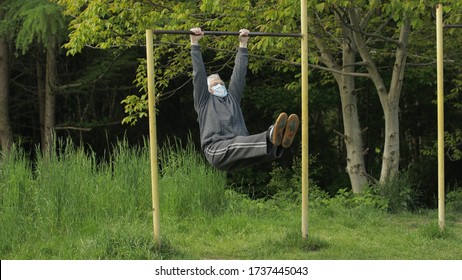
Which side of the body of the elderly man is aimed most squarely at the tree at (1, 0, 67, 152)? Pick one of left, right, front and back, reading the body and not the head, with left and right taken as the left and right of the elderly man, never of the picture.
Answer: back

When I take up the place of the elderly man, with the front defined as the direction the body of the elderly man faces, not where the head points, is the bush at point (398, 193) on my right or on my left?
on my left

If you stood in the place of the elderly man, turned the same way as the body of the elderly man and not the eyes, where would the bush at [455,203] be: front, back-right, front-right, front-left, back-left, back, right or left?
left

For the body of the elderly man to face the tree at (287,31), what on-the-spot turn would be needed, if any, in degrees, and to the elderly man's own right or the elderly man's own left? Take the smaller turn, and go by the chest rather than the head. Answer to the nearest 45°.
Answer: approximately 135° to the elderly man's own left

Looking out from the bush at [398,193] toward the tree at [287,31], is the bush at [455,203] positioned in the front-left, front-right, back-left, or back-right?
back-right

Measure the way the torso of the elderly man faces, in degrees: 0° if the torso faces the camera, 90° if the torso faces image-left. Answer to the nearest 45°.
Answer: approximately 315°
